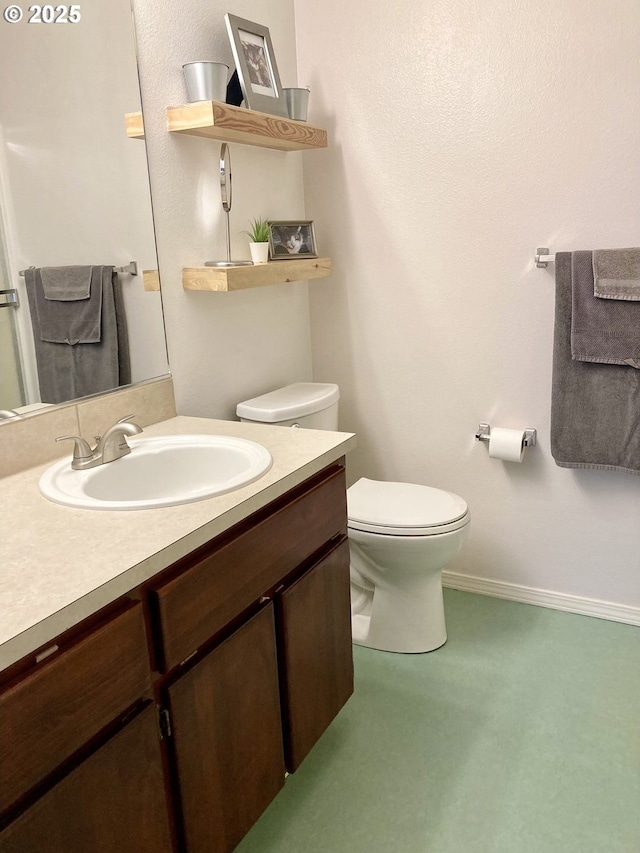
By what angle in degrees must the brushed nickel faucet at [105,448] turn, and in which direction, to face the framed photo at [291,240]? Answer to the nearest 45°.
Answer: approximately 90° to its left

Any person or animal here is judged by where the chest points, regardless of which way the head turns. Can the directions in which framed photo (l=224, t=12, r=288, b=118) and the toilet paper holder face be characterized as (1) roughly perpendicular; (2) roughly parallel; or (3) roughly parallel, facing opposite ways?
roughly perpendicular

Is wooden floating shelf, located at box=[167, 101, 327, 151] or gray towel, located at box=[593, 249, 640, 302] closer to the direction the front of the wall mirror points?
the gray towel

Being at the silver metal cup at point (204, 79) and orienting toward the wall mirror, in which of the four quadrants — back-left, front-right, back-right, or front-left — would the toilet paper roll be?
back-left

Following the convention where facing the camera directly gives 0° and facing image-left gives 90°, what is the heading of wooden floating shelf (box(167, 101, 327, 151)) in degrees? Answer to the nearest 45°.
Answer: approximately 315°

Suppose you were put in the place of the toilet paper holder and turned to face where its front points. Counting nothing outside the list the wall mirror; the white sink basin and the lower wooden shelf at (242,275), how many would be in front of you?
3

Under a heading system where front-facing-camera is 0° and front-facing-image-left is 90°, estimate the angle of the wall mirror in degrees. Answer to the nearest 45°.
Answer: approximately 315°

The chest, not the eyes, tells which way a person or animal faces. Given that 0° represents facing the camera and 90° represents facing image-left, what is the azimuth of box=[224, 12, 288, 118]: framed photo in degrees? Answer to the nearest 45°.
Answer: approximately 315°
